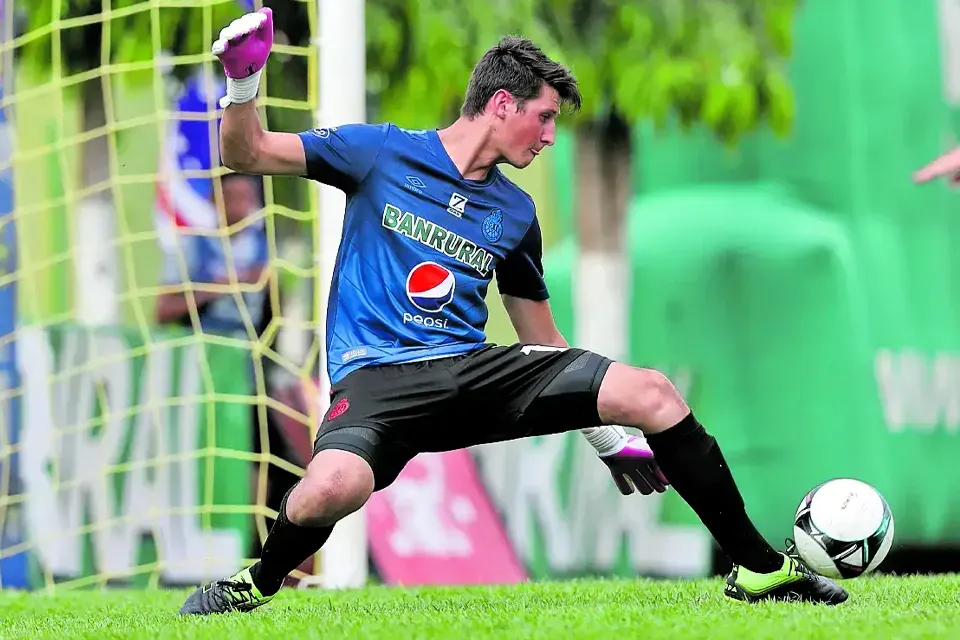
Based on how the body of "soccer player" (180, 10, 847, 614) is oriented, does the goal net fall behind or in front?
behind

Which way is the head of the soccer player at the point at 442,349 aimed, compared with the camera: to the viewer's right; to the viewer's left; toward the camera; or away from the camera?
to the viewer's right

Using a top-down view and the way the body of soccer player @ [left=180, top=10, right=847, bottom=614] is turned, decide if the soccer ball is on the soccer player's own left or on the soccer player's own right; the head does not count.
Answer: on the soccer player's own left

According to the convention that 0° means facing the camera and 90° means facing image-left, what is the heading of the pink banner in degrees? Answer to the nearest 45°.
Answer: approximately 0°

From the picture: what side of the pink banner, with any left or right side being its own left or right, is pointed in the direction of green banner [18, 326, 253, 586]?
right

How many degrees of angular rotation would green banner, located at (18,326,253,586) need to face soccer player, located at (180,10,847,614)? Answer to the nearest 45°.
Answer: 0° — it already faces them

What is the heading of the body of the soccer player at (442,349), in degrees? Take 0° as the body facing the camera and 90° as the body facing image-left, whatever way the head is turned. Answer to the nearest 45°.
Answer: approximately 315°

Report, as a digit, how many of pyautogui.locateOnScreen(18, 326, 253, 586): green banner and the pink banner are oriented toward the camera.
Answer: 2
